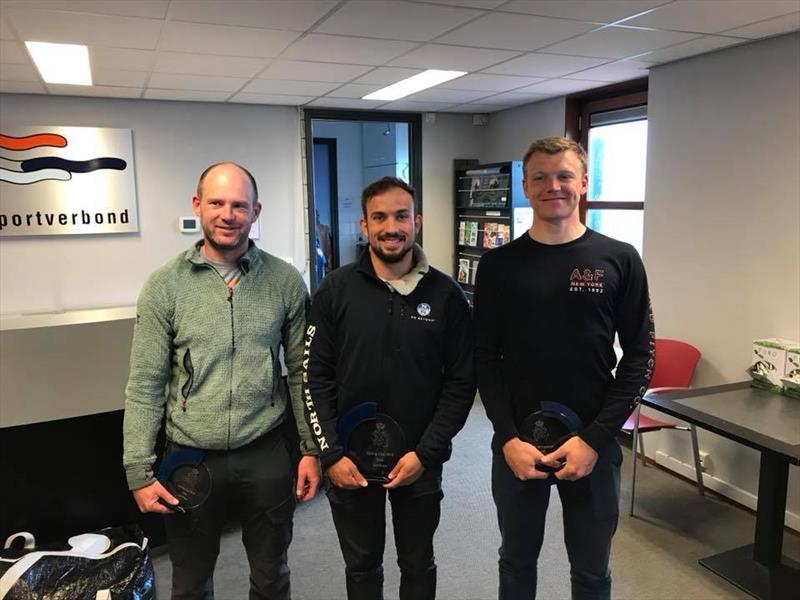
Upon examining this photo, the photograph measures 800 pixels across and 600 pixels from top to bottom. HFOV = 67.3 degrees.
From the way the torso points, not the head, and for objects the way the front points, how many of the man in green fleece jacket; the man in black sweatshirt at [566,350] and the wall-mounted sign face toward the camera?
3

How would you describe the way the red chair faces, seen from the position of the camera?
facing the viewer and to the left of the viewer

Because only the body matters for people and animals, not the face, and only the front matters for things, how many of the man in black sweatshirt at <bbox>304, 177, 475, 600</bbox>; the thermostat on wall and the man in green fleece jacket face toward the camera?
3

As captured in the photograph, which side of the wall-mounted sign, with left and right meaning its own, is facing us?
front

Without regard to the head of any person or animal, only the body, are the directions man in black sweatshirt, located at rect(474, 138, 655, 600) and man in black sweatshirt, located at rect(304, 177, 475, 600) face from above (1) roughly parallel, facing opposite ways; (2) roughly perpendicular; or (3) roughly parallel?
roughly parallel

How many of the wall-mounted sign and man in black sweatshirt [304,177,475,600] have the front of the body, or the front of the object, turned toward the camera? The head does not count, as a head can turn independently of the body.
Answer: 2

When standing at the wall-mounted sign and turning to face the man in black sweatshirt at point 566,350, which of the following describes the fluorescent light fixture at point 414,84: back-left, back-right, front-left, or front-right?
front-left

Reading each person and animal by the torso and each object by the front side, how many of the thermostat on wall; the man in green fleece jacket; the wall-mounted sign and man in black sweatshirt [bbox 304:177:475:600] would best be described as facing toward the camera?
4

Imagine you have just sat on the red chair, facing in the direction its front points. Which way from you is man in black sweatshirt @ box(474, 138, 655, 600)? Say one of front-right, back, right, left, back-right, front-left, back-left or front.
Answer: front-left

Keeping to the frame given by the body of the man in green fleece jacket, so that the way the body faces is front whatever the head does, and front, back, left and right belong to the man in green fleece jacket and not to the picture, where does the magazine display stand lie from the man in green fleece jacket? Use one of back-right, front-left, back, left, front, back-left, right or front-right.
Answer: back-left

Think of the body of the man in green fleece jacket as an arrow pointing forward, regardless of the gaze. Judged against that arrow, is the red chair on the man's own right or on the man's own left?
on the man's own left

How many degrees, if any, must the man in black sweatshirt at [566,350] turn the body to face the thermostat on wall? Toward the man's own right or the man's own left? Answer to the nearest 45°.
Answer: approximately 135° to the man's own right

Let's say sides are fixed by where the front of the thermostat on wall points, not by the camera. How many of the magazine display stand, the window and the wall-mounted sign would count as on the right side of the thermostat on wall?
1

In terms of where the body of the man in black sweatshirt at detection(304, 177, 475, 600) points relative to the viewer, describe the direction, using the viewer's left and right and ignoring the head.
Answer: facing the viewer

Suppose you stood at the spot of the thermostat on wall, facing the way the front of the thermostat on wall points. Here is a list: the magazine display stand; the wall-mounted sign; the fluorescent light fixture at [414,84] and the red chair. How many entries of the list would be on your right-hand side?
1

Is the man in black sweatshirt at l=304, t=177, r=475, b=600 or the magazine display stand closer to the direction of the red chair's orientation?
the man in black sweatshirt

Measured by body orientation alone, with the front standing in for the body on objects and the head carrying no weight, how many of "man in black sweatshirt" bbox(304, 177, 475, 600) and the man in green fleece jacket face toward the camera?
2

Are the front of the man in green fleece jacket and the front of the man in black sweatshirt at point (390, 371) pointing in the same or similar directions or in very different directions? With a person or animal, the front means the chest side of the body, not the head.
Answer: same or similar directions

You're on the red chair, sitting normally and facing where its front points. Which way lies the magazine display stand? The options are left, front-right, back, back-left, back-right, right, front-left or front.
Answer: right

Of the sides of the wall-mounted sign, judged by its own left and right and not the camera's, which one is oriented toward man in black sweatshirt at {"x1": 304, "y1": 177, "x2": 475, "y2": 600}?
front

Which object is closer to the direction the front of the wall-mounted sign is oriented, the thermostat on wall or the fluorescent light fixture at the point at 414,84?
the fluorescent light fixture
